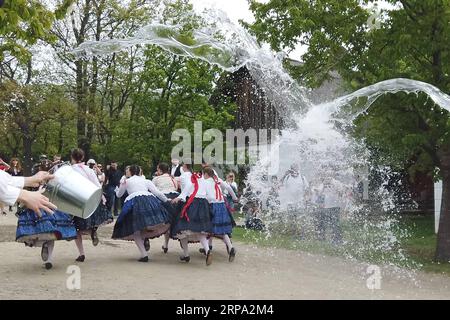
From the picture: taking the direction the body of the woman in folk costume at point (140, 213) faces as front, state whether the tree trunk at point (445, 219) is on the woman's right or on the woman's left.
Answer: on the woman's right

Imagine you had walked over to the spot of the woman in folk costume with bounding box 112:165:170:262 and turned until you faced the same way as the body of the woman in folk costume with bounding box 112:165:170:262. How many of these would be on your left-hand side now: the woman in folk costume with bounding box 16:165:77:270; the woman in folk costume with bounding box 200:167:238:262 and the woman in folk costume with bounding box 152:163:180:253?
1

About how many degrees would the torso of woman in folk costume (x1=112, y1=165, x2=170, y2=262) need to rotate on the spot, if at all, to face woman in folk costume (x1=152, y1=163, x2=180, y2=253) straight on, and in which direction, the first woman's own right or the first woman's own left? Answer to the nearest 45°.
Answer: approximately 45° to the first woman's own right
